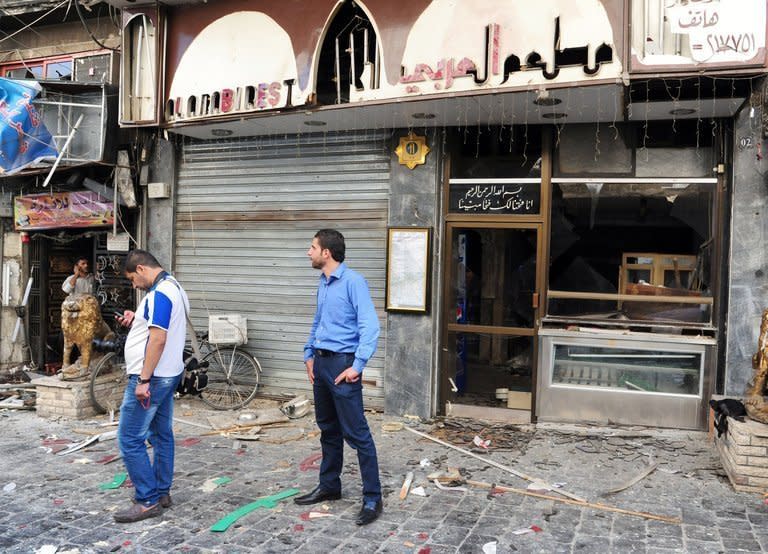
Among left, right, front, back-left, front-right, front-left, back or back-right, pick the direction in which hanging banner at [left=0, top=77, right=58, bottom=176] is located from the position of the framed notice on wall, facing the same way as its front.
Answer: right

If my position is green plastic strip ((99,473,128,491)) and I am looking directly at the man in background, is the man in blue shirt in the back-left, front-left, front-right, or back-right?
back-right

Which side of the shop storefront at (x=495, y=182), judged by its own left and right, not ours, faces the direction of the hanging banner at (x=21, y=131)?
right

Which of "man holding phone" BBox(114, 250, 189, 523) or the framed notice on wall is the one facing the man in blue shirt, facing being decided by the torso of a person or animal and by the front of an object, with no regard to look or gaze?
the framed notice on wall

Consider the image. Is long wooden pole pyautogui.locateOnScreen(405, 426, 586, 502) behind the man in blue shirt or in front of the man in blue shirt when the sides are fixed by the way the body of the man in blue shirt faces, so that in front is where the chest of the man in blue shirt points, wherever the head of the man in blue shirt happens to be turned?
behind

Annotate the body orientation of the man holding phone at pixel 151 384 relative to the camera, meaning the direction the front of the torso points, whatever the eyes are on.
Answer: to the viewer's left

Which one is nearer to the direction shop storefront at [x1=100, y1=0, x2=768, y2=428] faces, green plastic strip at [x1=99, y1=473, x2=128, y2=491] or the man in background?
the green plastic strip

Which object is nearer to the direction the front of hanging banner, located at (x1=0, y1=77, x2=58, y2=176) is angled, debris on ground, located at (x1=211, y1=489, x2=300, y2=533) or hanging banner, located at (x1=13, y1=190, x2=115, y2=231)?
the debris on ground

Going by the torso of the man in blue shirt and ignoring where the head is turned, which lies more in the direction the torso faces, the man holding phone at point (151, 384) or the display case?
the man holding phone

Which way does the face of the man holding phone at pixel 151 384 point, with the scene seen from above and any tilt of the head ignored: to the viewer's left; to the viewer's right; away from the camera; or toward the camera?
to the viewer's left

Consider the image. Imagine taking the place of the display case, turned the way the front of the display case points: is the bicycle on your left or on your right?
on your right

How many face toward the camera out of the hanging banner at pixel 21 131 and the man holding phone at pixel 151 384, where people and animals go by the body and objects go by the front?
1
